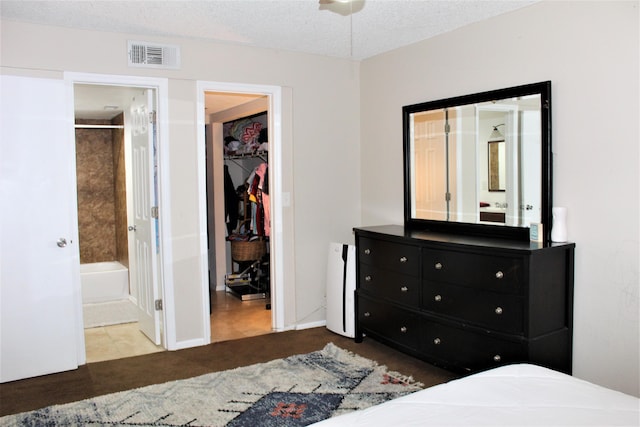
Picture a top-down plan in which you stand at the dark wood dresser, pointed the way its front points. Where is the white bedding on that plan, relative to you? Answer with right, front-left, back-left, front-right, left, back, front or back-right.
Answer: front-left

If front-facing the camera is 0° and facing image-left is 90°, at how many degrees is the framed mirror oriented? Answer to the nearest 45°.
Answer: approximately 45°

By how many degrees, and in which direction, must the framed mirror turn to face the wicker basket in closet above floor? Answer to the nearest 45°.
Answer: approximately 90° to its right

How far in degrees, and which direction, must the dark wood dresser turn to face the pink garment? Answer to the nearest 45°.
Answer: approximately 90° to its right

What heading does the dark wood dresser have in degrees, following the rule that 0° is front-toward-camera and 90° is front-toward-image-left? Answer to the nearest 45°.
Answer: approximately 45°

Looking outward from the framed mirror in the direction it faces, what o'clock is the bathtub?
The bathtub is roughly at 2 o'clock from the framed mirror.

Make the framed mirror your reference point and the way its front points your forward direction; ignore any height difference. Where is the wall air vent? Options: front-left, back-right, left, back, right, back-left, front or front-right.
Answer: front-right
